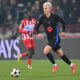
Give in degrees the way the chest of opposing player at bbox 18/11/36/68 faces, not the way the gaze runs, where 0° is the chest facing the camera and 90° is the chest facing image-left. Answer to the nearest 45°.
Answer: approximately 315°
